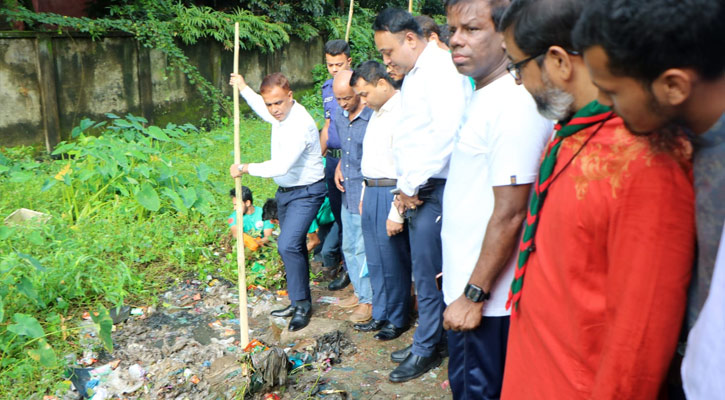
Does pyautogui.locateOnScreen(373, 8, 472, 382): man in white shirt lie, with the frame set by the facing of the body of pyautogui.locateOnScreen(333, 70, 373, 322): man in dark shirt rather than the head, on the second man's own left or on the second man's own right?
on the second man's own left

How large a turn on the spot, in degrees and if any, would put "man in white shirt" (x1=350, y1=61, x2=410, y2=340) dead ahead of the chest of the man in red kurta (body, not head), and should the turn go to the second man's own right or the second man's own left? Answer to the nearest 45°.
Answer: approximately 45° to the second man's own right

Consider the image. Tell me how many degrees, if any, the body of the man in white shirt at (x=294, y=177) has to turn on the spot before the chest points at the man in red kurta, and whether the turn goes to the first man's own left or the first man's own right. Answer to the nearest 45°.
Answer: approximately 45° to the first man's own left

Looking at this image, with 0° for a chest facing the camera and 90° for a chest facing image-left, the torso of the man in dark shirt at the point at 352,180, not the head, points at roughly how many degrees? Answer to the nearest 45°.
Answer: approximately 45°

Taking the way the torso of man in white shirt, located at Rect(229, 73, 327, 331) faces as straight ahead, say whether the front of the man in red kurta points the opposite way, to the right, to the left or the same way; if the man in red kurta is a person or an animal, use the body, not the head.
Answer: to the right

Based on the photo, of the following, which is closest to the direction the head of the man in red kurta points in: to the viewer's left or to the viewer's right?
to the viewer's left

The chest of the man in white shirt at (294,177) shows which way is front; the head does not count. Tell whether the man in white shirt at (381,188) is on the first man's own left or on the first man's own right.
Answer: on the first man's own left

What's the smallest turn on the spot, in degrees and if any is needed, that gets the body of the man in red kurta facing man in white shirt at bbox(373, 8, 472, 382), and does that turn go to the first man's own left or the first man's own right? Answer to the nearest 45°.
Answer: approximately 45° to the first man's own right

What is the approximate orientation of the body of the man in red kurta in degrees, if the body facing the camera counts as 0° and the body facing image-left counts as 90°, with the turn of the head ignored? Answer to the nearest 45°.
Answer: approximately 90°
